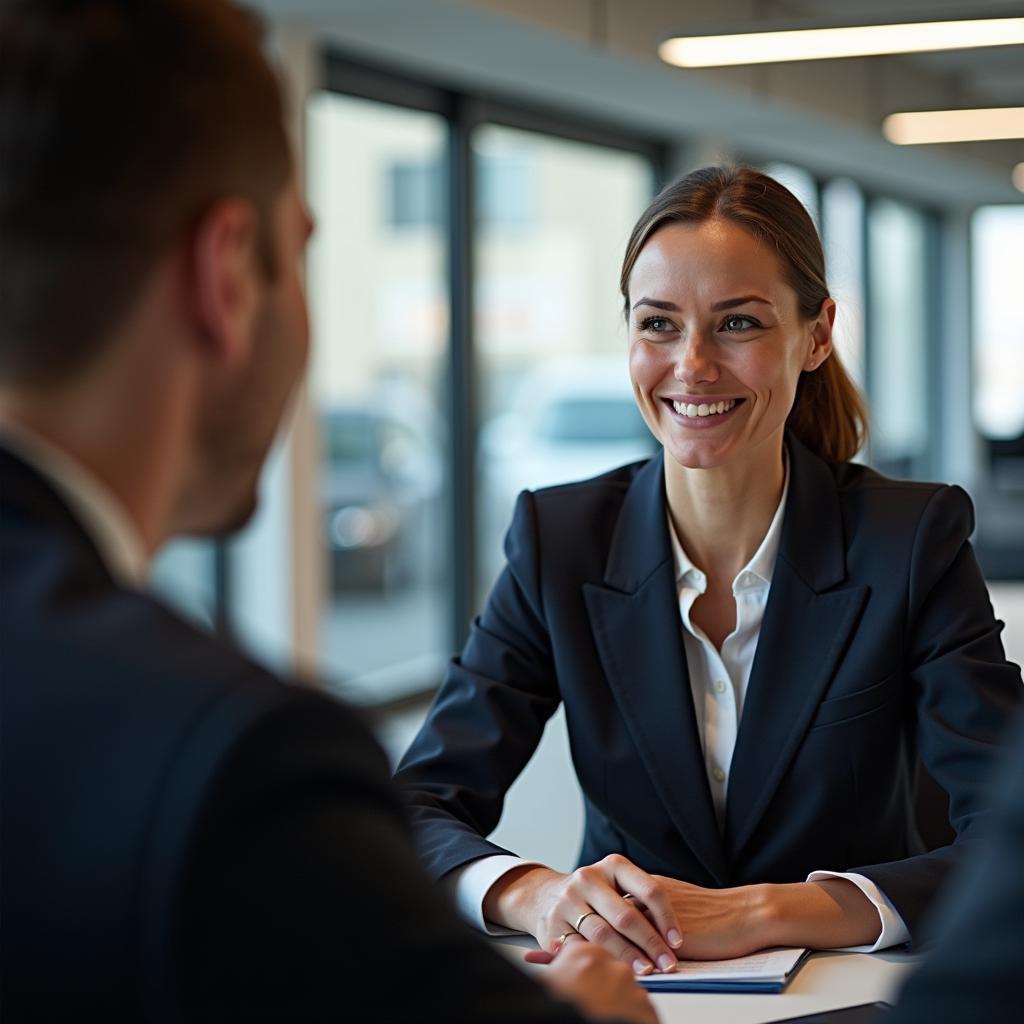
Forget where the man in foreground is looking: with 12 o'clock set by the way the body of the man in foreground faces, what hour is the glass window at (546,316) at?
The glass window is roughly at 11 o'clock from the man in foreground.

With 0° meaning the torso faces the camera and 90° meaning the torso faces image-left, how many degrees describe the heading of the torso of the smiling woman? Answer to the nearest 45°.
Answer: approximately 0°

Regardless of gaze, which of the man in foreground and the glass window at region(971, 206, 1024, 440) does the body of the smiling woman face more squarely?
the man in foreground

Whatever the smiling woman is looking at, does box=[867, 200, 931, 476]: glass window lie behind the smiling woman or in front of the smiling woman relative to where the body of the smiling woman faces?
behind

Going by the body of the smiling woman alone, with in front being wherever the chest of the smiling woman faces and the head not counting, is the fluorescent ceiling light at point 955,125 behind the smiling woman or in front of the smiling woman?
behind

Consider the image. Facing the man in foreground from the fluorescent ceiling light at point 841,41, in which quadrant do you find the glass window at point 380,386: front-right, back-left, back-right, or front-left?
back-right

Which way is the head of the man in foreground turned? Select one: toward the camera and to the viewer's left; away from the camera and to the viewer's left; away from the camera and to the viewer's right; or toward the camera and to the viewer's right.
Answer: away from the camera and to the viewer's right

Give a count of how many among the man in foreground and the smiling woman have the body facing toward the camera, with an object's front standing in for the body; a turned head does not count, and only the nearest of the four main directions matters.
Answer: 1

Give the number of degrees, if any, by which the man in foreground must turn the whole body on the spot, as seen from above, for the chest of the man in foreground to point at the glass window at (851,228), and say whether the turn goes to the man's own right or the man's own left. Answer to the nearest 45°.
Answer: approximately 45° to the man's own left

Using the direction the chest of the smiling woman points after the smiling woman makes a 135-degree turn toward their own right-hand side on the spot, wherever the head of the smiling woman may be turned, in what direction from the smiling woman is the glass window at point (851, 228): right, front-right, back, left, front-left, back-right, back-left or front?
front-right

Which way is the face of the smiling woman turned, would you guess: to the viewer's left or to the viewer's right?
to the viewer's left

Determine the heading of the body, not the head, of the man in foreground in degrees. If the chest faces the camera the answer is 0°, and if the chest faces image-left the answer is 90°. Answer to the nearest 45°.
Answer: approximately 225°
